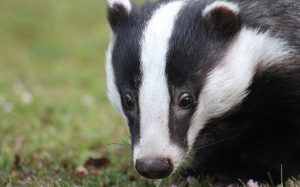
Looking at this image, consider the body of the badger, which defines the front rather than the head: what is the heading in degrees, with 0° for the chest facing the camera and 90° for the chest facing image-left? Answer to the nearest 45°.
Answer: approximately 45°
